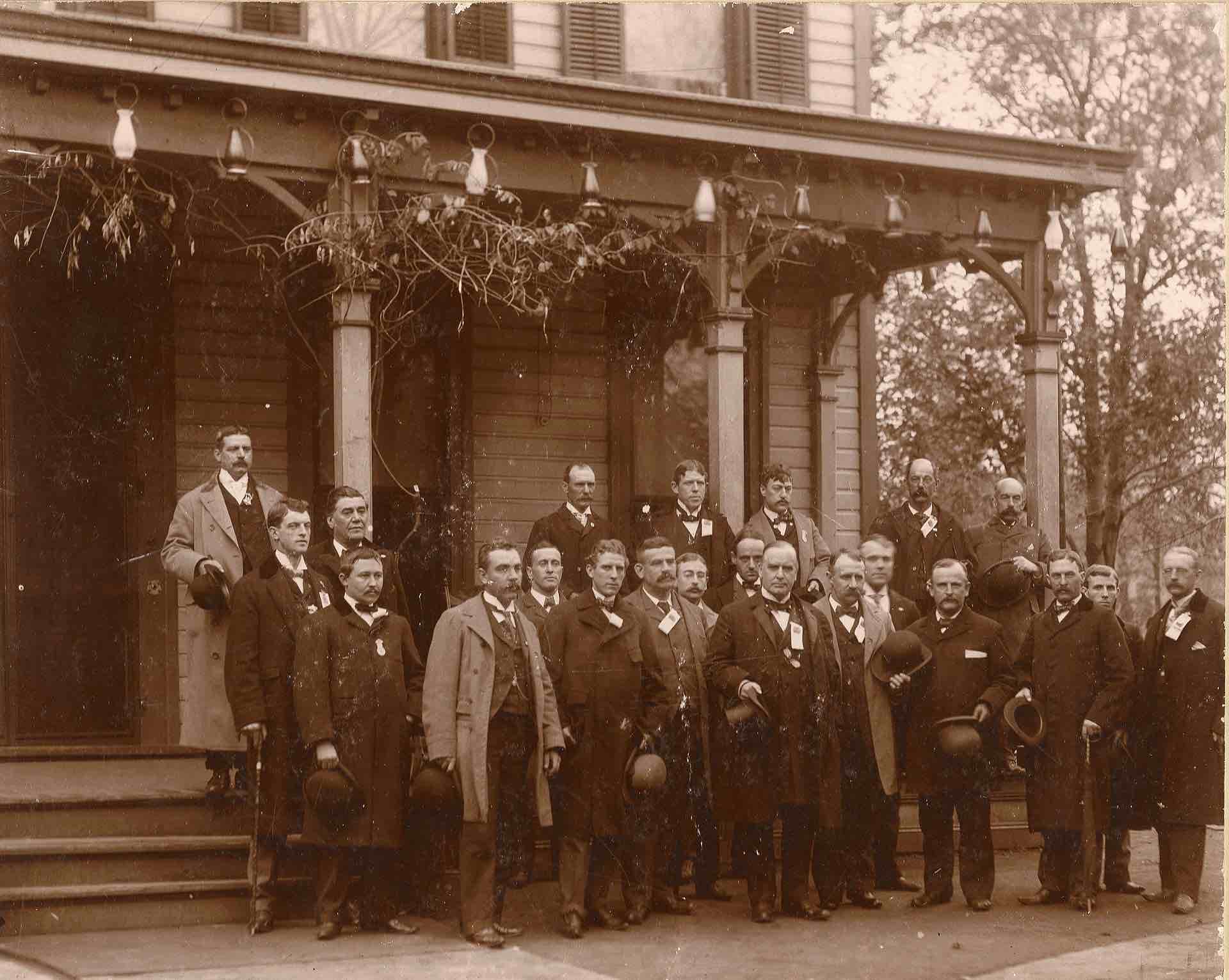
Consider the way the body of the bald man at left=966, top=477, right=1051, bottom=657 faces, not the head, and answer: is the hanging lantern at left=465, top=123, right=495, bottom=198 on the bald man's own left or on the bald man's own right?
on the bald man's own right

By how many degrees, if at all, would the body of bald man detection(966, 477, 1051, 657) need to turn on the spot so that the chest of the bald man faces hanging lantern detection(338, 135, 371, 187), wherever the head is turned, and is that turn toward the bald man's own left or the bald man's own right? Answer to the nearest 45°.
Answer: approximately 45° to the bald man's own right

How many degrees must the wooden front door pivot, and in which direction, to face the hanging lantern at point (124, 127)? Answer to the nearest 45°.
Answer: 0° — it already faces it

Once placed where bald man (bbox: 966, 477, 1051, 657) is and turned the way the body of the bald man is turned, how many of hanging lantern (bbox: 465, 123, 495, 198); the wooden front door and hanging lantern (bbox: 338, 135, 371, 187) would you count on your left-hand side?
0

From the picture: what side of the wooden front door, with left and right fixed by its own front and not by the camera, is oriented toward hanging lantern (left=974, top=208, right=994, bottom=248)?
left

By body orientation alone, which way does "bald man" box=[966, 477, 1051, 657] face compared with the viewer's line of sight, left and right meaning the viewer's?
facing the viewer

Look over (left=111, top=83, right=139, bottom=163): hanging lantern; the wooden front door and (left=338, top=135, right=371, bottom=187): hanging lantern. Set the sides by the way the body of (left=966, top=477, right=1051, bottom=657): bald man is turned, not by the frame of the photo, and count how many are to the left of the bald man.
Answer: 0

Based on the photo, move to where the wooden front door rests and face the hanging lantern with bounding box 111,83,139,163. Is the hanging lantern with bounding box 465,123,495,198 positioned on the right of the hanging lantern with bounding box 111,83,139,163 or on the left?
left

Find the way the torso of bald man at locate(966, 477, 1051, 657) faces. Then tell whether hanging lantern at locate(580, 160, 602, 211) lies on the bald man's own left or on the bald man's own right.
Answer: on the bald man's own right

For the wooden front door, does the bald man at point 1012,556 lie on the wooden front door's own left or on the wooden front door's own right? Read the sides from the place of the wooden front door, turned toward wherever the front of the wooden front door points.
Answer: on the wooden front door's own left

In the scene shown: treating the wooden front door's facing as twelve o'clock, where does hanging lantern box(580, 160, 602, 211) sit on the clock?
The hanging lantern is roughly at 10 o'clock from the wooden front door.

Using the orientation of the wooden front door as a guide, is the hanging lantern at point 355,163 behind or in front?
in front

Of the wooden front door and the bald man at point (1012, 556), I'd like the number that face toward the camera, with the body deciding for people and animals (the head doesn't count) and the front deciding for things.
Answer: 2

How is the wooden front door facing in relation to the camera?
toward the camera

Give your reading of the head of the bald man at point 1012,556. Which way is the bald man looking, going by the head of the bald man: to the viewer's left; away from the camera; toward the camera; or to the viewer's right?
toward the camera

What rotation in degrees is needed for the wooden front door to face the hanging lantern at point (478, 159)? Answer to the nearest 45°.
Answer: approximately 45° to its left
